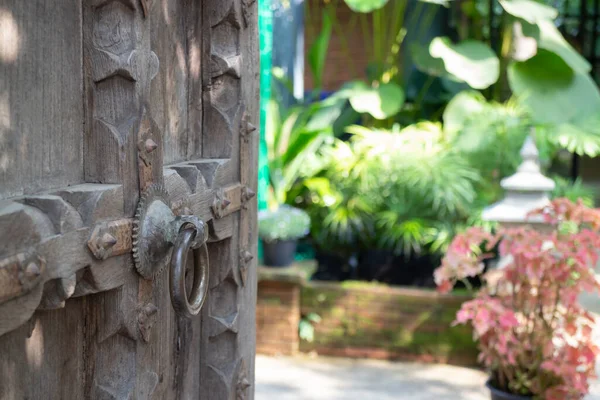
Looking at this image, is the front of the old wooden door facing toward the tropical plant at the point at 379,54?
no

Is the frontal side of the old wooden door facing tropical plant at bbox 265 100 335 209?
no

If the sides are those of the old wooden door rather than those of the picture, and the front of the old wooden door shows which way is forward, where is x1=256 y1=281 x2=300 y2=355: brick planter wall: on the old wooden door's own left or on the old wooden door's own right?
on the old wooden door's own left

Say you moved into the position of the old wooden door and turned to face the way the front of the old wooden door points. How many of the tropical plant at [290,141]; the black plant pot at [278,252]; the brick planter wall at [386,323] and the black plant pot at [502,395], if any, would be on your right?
0

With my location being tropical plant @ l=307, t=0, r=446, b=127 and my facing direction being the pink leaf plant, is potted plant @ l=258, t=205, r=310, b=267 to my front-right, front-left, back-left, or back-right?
front-right

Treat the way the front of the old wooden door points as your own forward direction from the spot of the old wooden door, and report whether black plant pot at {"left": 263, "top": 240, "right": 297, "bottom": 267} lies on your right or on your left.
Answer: on your left

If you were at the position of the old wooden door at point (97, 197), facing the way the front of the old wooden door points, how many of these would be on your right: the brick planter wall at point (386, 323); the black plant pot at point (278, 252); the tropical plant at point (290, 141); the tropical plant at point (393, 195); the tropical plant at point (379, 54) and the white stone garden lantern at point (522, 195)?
0

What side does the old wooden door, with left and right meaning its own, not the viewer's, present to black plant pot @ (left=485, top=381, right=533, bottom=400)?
left

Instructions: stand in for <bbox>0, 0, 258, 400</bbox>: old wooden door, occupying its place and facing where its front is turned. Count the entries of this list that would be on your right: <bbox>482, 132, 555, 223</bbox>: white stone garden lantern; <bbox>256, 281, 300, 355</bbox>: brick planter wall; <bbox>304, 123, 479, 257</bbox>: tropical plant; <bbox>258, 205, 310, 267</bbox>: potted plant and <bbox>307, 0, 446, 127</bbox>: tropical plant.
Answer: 0

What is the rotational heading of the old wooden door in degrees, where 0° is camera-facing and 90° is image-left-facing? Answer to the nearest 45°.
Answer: approximately 315°

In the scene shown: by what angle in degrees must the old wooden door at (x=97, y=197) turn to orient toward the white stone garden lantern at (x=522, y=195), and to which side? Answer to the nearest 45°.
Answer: approximately 90° to its left

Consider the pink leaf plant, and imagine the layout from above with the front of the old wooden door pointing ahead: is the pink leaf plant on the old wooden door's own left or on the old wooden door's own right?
on the old wooden door's own left

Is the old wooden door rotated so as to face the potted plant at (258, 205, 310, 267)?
no
